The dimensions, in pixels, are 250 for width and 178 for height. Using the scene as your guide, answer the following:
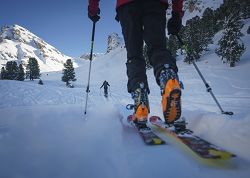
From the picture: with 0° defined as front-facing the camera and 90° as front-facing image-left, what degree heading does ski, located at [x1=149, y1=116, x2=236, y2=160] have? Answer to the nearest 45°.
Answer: approximately 135°

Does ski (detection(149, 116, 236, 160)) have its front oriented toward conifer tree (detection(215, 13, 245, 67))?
no
